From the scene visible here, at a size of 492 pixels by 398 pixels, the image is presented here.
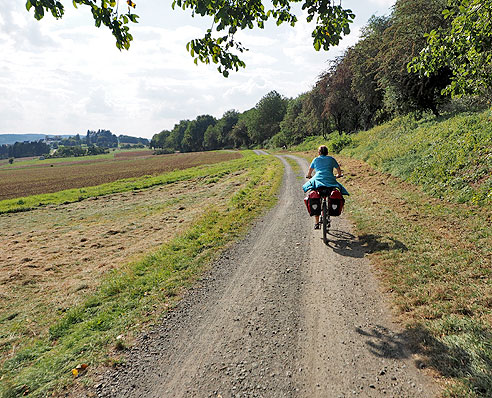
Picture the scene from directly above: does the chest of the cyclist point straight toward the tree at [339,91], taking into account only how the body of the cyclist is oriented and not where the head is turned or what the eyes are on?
yes

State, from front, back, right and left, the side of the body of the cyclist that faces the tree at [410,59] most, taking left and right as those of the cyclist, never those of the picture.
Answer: front

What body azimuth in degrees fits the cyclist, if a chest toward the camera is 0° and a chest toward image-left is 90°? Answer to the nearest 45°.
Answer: approximately 180°

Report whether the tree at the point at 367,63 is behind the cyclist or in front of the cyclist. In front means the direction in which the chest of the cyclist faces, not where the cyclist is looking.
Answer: in front

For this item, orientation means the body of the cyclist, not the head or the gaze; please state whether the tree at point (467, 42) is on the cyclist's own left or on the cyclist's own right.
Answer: on the cyclist's own right
